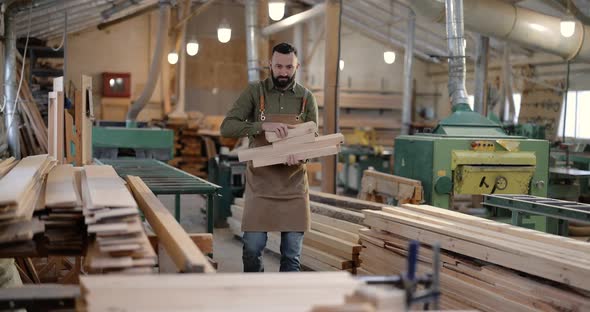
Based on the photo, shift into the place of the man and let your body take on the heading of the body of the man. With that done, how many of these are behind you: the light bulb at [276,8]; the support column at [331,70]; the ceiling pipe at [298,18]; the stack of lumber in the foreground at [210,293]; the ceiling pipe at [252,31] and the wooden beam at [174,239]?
4

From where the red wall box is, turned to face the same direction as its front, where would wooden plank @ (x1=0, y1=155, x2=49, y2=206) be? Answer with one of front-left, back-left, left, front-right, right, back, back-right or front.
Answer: front

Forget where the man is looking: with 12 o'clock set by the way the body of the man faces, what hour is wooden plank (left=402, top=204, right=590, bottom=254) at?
The wooden plank is roughly at 9 o'clock from the man.

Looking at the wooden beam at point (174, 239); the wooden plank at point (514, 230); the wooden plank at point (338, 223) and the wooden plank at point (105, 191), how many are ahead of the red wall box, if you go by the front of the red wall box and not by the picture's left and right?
4

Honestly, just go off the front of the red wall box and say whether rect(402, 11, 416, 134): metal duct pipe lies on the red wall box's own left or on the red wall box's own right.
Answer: on the red wall box's own left

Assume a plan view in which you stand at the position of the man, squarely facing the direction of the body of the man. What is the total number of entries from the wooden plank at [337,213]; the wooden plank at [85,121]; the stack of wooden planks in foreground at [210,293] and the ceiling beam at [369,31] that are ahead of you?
1

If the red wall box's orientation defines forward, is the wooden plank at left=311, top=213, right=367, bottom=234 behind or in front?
in front

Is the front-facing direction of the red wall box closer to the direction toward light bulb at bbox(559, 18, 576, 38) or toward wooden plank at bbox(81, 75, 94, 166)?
the wooden plank

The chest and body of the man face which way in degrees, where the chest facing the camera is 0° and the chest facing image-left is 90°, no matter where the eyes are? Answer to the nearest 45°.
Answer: approximately 0°

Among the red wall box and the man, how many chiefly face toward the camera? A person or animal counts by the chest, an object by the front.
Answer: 2

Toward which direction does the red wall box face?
toward the camera

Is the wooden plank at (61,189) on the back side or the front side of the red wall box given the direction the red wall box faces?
on the front side

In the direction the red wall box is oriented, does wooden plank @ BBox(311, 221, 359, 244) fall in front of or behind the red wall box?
in front

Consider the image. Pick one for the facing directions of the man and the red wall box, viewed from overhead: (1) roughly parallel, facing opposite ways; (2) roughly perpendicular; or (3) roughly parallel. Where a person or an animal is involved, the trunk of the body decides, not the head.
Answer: roughly parallel
